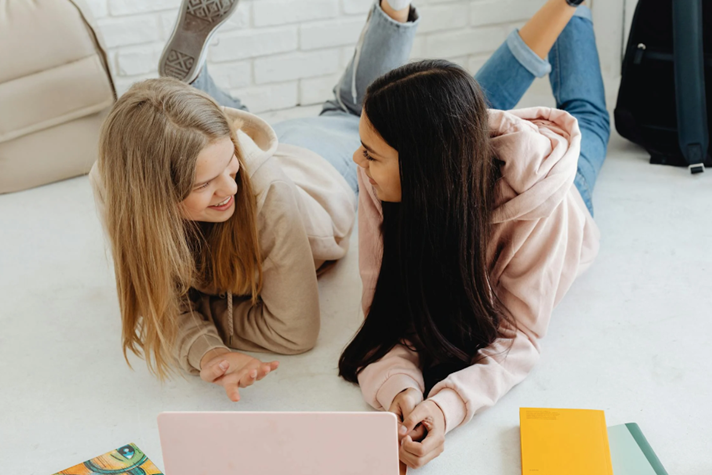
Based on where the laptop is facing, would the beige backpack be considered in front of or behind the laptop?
in front

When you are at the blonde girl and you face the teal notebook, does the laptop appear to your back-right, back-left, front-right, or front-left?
front-right

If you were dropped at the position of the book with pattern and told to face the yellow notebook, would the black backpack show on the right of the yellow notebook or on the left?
left

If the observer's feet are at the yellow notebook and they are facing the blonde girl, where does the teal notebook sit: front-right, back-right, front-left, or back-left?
back-right

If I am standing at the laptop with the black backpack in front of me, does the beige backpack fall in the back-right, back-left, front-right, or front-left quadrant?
front-left

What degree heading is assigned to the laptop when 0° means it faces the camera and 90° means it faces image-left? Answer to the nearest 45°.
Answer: approximately 180°

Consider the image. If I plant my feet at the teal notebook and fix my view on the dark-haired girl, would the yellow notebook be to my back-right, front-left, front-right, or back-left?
front-left
